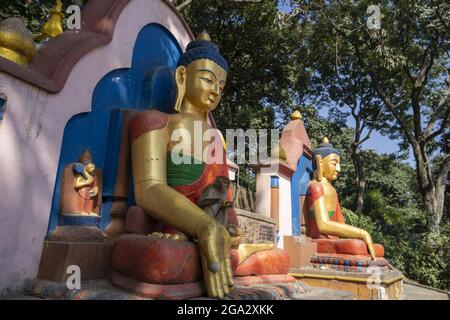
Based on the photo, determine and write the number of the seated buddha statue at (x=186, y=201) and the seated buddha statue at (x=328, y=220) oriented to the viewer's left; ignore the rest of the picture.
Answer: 0

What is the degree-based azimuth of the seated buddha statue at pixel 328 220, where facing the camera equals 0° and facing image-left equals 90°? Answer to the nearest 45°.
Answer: approximately 270°

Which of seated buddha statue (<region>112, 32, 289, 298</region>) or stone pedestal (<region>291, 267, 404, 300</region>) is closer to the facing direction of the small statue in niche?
the seated buddha statue

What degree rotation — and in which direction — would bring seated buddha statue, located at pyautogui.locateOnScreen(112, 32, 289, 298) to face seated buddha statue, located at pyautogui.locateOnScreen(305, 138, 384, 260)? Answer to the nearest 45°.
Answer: approximately 90° to its left

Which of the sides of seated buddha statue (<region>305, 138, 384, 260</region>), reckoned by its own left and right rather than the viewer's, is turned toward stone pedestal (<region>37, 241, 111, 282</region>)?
right

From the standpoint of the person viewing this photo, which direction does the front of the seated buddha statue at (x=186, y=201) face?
facing the viewer and to the right of the viewer

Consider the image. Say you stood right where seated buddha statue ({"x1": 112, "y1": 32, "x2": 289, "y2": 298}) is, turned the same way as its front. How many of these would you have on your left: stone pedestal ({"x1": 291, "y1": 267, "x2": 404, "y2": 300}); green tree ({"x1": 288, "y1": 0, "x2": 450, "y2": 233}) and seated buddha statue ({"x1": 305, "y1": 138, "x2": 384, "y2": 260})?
3

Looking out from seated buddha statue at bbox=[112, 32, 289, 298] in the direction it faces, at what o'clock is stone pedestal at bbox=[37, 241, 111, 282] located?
The stone pedestal is roughly at 4 o'clock from the seated buddha statue.

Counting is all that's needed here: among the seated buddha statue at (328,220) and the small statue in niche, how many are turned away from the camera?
0

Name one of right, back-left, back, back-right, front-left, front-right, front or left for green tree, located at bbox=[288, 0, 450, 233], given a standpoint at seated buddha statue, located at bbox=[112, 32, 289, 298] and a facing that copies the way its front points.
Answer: left
